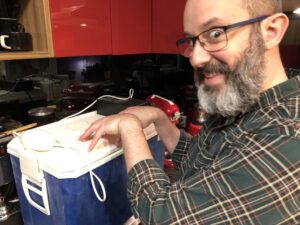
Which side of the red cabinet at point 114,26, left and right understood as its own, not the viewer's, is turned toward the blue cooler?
front

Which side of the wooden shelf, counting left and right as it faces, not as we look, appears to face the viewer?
front

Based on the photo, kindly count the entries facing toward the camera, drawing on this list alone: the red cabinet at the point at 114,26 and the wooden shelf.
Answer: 2
